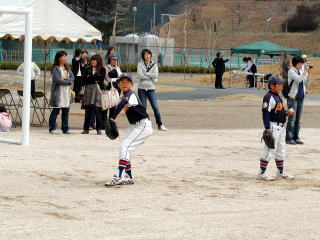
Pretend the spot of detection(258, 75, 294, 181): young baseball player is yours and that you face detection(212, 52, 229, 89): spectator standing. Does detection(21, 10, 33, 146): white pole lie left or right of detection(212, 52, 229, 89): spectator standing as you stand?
left

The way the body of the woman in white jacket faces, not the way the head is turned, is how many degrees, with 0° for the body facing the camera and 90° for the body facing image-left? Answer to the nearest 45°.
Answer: approximately 0°

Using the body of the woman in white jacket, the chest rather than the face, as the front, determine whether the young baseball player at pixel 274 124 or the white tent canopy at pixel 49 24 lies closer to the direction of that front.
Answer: the young baseball player

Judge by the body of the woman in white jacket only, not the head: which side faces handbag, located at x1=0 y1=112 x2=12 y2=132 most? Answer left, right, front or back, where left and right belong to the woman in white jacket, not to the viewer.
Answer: right

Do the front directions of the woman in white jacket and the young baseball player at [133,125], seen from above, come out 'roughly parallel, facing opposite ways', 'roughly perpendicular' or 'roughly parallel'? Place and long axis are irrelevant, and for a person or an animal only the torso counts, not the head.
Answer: roughly perpendicular

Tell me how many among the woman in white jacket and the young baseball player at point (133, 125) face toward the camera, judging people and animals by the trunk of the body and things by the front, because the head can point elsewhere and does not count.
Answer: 1

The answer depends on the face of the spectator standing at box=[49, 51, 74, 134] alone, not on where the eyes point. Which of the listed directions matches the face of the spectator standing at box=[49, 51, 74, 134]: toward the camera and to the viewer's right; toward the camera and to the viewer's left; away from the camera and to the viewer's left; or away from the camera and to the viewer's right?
toward the camera and to the viewer's right
